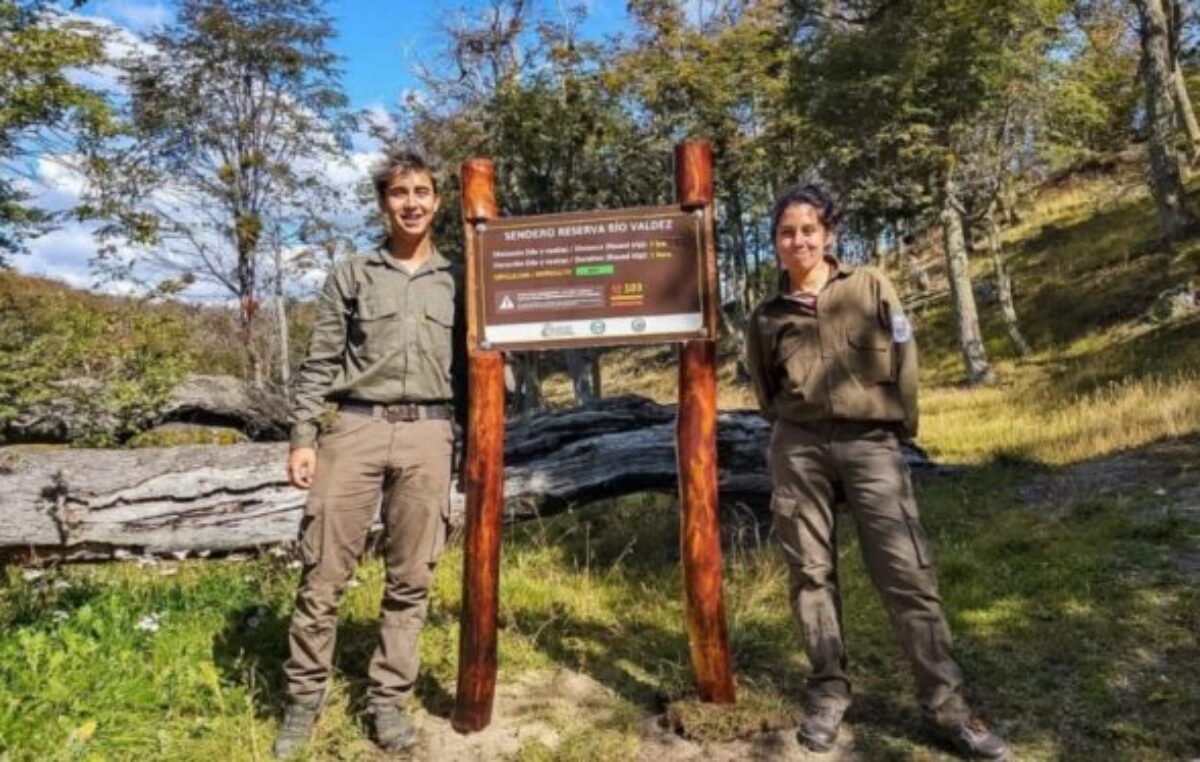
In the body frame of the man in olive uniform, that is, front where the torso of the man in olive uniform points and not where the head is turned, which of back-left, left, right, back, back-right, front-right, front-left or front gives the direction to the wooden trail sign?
left

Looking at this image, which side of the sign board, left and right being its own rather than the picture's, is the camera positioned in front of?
front

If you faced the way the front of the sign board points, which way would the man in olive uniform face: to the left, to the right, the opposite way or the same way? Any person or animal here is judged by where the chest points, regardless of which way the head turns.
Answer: the same way

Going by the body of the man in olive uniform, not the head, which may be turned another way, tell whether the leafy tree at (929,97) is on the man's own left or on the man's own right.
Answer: on the man's own left

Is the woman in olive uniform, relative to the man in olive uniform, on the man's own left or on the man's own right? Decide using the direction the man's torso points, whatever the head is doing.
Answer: on the man's own left

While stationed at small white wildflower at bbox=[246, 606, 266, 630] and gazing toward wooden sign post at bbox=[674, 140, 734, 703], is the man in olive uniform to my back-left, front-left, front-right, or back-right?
front-right

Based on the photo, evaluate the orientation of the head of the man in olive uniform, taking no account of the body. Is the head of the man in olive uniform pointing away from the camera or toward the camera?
toward the camera

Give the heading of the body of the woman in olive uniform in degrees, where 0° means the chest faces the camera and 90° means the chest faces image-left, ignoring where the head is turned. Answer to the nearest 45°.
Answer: approximately 0°

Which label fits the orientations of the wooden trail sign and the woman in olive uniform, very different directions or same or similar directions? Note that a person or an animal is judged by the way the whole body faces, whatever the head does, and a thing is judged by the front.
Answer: same or similar directions

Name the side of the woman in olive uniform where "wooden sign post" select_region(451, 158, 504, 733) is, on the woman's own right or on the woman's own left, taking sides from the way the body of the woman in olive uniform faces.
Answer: on the woman's own right

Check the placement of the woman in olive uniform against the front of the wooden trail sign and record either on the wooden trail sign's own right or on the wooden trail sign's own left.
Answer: on the wooden trail sign's own left

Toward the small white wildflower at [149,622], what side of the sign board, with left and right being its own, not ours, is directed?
right

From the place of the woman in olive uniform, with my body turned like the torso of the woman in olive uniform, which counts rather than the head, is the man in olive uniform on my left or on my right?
on my right

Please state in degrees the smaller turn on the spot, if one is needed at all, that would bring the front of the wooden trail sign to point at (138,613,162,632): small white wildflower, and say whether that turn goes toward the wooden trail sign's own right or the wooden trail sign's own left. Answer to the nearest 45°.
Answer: approximately 90° to the wooden trail sign's own right

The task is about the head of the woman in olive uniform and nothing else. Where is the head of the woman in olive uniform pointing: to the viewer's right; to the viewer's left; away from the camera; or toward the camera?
toward the camera

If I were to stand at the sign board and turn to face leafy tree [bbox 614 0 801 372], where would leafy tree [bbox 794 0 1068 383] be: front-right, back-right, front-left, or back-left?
front-right

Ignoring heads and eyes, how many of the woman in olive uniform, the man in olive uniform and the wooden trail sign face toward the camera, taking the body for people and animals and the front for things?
3
